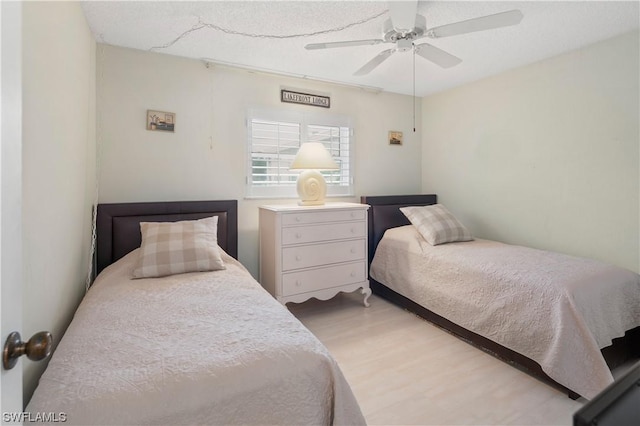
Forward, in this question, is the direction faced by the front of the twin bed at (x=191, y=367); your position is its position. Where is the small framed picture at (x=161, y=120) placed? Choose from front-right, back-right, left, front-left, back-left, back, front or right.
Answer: back

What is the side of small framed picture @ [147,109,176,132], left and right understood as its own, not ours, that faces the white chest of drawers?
left

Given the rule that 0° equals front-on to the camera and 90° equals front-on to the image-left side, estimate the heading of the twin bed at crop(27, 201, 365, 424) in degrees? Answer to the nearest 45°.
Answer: approximately 0°

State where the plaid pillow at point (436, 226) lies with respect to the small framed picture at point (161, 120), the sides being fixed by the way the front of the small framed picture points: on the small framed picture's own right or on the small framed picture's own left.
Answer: on the small framed picture's own left

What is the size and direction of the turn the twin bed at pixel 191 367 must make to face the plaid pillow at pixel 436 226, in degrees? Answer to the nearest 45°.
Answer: approximately 135° to its left

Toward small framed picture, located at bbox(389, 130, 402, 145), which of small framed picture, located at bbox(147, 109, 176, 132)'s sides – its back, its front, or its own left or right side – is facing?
left

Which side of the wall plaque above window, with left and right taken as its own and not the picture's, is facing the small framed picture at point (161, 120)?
right

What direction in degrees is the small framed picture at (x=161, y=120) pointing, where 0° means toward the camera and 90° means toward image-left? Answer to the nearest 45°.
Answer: approximately 0°

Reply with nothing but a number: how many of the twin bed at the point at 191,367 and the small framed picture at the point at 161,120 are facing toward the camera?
2
